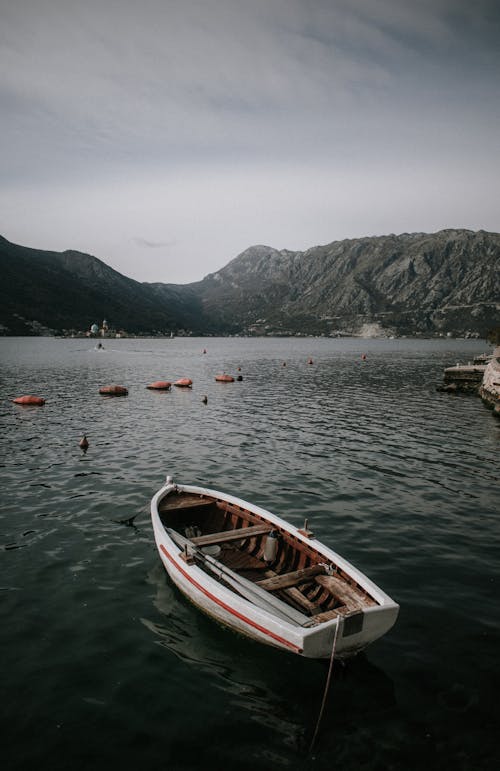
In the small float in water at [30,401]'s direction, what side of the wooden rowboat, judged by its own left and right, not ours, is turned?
front

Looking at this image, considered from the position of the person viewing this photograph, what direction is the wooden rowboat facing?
facing away from the viewer and to the left of the viewer
